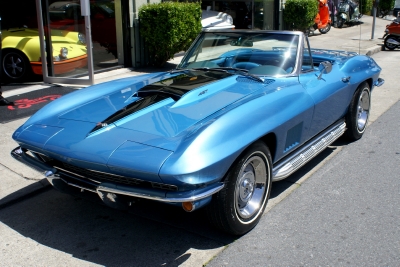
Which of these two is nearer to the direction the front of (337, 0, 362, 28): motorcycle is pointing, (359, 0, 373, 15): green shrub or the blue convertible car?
the blue convertible car

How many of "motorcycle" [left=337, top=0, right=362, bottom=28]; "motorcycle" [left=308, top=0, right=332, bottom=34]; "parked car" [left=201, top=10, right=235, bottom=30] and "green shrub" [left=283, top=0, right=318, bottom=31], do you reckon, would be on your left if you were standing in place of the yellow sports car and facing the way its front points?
4

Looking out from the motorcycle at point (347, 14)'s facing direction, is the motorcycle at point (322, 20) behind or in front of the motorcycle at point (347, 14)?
in front

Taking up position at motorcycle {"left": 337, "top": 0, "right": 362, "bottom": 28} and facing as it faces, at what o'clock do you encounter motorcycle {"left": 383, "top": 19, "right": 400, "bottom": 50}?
motorcycle {"left": 383, "top": 19, "right": 400, "bottom": 50} is roughly at 10 o'clock from motorcycle {"left": 337, "top": 0, "right": 362, "bottom": 28}.

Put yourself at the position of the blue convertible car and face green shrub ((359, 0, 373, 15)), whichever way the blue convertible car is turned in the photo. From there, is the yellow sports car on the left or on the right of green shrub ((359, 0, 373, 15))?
left

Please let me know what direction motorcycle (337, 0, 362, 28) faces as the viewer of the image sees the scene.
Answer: facing the viewer and to the left of the viewer

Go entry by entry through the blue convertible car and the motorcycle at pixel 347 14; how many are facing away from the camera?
0

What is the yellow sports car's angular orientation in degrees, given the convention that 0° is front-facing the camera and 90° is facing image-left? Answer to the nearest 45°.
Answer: approximately 315°

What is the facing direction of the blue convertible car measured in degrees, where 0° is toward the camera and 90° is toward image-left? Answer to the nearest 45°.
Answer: approximately 45°
